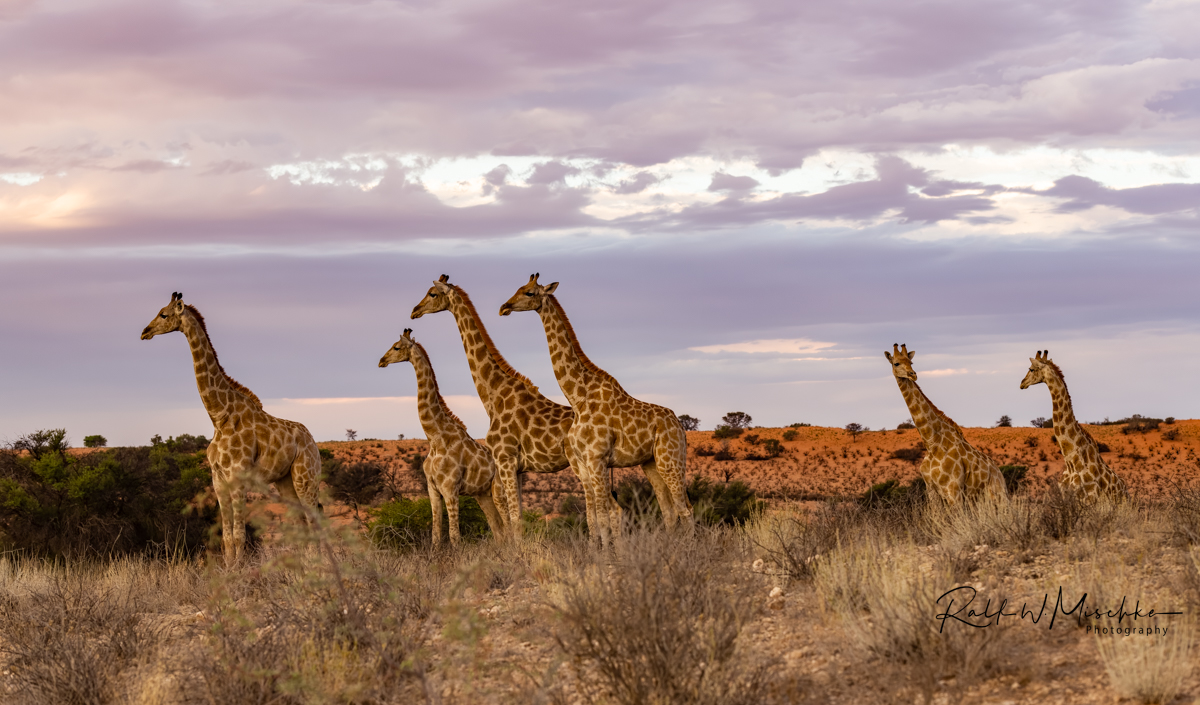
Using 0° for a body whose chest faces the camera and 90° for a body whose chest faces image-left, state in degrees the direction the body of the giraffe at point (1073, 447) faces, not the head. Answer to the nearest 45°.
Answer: approximately 90°

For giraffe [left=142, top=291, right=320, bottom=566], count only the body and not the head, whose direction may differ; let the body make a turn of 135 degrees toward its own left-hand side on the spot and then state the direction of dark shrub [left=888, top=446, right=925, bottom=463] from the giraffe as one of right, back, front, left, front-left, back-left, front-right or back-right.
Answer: left

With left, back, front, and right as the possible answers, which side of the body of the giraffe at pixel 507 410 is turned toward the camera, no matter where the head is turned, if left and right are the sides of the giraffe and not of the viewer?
left

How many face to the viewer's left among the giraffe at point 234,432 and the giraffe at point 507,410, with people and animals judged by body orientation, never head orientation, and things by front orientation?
2

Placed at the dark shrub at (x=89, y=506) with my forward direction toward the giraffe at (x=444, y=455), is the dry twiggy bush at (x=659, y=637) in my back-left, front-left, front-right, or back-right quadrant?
front-right

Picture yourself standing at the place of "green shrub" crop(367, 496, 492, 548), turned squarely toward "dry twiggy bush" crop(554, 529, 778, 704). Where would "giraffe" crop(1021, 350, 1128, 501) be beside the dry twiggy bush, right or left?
left

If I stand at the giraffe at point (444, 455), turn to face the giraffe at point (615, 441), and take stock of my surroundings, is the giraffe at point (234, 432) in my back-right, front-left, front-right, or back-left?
back-right

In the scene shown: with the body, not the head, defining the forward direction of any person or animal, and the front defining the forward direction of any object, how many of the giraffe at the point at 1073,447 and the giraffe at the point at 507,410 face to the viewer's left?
2

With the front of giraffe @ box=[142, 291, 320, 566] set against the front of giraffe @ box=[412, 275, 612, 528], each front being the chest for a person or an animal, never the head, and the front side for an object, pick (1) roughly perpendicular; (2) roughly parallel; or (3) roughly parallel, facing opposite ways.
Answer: roughly parallel

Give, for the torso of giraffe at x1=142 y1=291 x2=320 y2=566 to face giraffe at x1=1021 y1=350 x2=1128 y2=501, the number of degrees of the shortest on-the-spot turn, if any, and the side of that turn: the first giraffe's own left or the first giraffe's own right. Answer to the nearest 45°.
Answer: approximately 180°

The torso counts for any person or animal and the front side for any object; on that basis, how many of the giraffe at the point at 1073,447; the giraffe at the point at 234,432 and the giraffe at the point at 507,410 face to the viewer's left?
3

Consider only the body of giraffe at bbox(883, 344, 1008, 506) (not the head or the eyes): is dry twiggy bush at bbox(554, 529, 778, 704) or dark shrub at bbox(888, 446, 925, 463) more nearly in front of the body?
the dry twiggy bush

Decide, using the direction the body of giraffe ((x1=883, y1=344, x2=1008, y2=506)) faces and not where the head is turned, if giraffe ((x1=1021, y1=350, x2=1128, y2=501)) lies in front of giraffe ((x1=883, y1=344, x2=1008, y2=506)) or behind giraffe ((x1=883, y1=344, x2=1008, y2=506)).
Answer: behind

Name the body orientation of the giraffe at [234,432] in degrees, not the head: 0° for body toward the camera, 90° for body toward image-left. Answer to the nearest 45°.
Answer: approximately 90°
